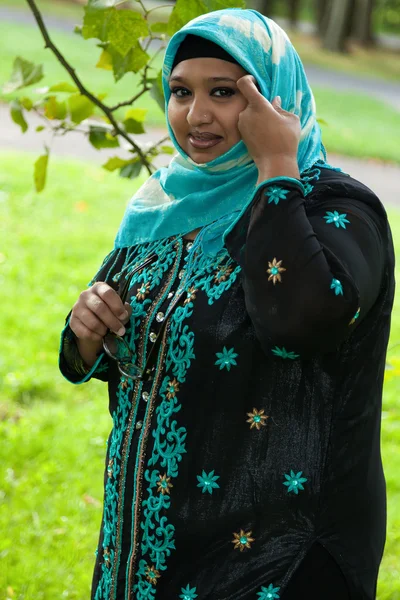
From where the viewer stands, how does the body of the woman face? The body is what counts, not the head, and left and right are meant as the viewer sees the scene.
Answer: facing the viewer and to the left of the viewer

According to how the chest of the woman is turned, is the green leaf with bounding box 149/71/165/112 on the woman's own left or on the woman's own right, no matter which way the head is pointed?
on the woman's own right

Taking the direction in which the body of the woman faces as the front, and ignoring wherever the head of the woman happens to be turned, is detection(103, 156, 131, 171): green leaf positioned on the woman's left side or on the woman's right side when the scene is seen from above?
on the woman's right side

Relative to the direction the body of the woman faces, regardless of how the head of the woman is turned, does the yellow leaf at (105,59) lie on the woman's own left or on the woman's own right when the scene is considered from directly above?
on the woman's own right

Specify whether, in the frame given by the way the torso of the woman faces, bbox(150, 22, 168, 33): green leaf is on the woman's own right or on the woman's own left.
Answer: on the woman's own right
